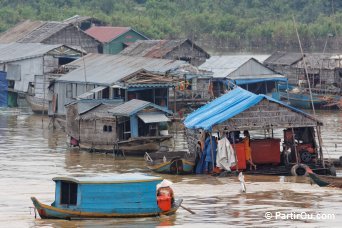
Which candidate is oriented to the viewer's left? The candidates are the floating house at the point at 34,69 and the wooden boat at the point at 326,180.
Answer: the wooden boat

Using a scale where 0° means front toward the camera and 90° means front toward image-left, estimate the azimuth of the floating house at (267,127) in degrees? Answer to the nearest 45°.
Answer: approximately 315°

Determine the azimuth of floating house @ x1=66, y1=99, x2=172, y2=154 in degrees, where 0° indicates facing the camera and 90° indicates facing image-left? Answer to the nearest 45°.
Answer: approximately 315°

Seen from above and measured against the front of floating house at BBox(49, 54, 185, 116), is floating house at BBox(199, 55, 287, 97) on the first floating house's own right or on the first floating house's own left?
on the first floating house's own left

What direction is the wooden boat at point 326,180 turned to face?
to the viewer's left

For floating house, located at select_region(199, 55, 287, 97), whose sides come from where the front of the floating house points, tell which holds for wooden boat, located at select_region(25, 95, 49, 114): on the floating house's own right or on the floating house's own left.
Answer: on the floating house's own right
